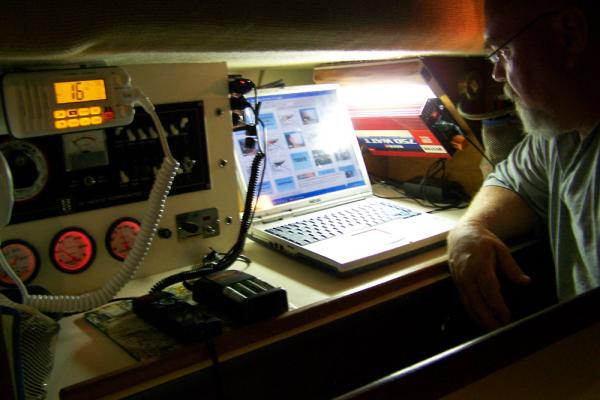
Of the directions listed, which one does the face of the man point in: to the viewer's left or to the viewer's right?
to the viewer's left

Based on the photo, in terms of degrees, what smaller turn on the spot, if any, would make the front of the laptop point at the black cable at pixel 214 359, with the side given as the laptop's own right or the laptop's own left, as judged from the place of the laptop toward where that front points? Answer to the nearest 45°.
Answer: approximately 45° to the laptop's own right

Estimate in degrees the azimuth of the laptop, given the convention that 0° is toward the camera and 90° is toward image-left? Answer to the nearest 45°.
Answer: approximately 315°
